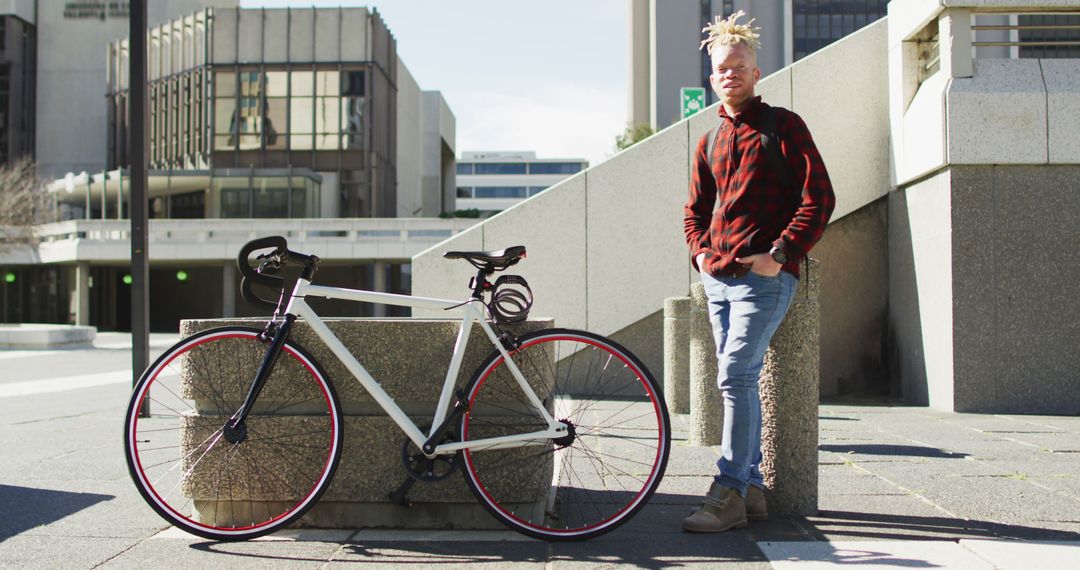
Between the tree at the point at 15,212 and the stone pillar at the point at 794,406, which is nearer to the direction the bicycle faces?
the tree

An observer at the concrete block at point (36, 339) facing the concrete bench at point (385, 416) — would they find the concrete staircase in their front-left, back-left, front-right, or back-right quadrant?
front-left

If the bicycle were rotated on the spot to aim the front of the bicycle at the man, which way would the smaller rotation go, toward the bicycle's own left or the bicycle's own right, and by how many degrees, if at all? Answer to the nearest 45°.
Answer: approximately 180°

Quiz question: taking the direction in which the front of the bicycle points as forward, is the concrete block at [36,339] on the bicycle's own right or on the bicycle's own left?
on the bicycle's own right

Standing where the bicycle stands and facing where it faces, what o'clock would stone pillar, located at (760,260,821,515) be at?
The stone pillar is roughly at 6 o'clock from the bicycle.

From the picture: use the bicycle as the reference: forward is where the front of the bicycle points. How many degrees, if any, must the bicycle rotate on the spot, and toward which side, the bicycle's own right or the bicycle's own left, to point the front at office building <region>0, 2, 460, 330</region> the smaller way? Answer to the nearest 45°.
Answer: approximately 90° to the bicycle's own right

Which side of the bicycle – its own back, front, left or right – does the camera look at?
left

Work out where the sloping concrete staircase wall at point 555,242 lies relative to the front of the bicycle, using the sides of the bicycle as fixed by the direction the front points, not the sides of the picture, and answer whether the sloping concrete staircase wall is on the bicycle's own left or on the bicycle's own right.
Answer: on the bicycle's own right

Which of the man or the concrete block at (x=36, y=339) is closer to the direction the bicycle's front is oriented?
the concrete block

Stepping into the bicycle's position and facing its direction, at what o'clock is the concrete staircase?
The concrete staircase is roughly at 4 o'clock from the bicycle.
